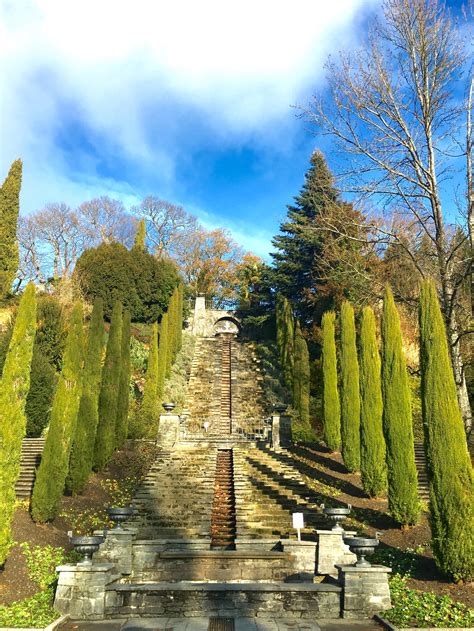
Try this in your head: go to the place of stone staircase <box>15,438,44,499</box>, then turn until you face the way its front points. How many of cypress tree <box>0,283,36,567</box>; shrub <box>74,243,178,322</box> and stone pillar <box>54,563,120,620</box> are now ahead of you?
2

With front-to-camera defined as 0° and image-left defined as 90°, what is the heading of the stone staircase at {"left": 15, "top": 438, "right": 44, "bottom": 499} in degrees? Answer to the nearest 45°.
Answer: approximately 0°

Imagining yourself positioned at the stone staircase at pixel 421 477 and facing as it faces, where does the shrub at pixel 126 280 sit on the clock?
The shrub is roughly at 4 o'clock from the stone staircase.

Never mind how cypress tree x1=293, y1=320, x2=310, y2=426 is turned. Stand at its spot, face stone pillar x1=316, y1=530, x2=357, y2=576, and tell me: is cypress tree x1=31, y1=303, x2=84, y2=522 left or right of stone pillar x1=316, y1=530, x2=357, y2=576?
right

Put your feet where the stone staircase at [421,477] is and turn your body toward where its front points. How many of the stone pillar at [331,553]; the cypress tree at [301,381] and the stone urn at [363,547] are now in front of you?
2

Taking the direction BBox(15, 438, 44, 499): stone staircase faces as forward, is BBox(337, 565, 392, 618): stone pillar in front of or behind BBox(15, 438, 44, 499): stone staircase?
in front

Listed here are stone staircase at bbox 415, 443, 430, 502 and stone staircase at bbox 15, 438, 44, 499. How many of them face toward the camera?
2

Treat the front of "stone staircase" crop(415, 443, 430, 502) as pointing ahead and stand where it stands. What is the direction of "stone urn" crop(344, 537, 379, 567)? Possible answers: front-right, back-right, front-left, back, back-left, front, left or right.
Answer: front

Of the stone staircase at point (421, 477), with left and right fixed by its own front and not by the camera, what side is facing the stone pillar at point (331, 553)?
front

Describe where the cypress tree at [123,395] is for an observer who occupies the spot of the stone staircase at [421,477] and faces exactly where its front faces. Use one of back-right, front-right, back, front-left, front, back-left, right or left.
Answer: right

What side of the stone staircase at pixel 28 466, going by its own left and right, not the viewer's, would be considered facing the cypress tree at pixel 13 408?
front

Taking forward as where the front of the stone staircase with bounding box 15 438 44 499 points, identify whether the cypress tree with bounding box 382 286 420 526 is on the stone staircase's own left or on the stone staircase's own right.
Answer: on the stone staircase's own left

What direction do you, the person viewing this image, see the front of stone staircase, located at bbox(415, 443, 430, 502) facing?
facing the viewer

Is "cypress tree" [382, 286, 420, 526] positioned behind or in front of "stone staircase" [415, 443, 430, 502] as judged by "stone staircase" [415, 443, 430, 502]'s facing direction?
in front

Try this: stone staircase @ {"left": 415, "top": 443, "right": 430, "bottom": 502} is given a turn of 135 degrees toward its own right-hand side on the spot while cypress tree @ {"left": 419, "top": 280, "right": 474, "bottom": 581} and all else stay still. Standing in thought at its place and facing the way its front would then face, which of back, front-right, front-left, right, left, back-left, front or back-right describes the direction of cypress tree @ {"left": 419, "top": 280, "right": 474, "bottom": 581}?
back-left
